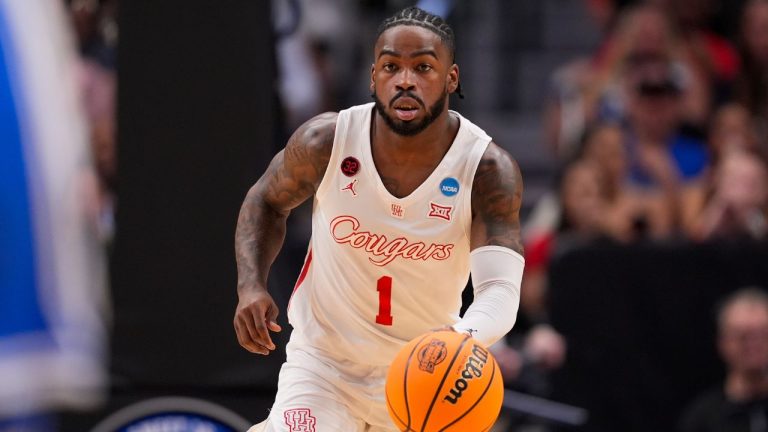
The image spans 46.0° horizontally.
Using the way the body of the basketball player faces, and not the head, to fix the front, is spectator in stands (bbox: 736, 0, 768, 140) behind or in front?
behind

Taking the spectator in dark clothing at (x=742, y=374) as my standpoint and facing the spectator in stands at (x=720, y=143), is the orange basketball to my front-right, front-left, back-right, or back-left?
back-left

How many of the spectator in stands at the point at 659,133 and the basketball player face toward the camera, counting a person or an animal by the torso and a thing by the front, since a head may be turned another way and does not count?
2

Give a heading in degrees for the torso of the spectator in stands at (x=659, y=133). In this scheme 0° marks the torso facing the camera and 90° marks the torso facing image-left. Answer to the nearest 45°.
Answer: approximately 0°

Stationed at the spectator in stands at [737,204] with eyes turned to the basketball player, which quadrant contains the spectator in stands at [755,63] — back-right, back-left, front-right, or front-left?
back-right

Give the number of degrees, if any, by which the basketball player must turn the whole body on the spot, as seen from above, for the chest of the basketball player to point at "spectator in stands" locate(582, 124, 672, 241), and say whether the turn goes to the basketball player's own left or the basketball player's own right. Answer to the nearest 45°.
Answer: approximately 135° to the basketball player's own left
